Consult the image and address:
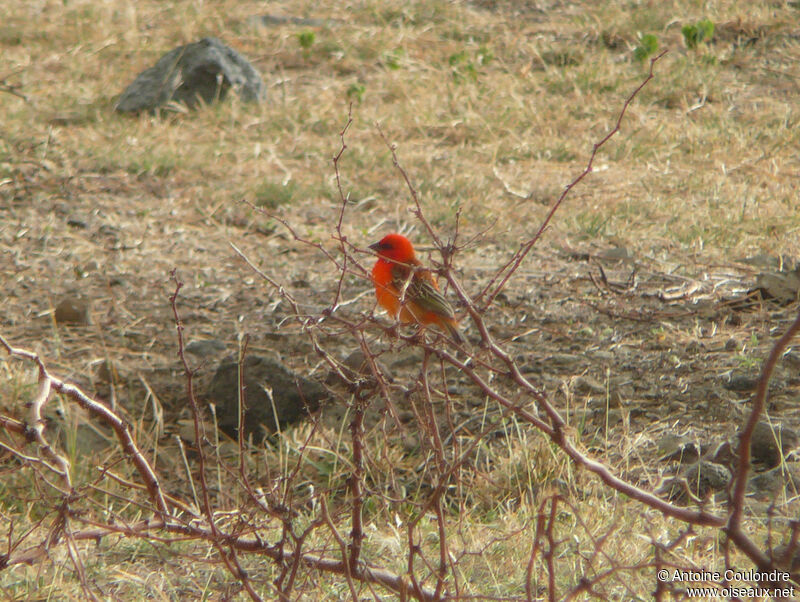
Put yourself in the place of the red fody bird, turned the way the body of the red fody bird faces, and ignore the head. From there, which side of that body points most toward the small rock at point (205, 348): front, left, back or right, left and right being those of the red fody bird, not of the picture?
front

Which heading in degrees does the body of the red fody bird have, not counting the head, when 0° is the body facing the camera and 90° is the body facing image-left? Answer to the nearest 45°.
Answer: approximately 90°

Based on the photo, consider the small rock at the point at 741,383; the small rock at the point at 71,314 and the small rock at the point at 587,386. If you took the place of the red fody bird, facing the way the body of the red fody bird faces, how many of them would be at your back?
2

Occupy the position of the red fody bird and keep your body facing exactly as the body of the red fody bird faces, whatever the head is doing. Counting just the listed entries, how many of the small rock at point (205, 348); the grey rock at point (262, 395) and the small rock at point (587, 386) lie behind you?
1

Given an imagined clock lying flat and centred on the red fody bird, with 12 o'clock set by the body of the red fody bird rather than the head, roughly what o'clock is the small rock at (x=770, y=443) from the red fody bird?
The small rock is roughly at 7 o'clock from the red fody bird.

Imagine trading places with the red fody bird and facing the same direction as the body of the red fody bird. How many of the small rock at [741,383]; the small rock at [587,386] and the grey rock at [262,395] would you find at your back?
2

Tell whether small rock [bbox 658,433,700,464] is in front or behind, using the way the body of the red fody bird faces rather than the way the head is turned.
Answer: behind

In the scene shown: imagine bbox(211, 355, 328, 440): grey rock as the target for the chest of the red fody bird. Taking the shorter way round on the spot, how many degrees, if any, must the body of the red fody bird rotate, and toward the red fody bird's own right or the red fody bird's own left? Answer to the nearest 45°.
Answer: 0° — it already faces it

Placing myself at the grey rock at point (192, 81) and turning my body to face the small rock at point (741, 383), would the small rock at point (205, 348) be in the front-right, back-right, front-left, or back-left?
front-right

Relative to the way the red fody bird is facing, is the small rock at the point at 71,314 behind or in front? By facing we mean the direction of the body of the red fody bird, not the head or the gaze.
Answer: in front

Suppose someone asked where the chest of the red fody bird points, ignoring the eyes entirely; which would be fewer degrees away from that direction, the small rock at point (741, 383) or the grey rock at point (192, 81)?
the grey rock

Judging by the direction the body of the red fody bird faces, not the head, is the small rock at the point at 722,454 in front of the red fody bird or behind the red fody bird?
behind

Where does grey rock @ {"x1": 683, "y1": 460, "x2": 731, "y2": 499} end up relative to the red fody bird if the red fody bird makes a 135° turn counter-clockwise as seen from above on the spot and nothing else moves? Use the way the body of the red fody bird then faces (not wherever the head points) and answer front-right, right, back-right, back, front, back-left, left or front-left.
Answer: front
